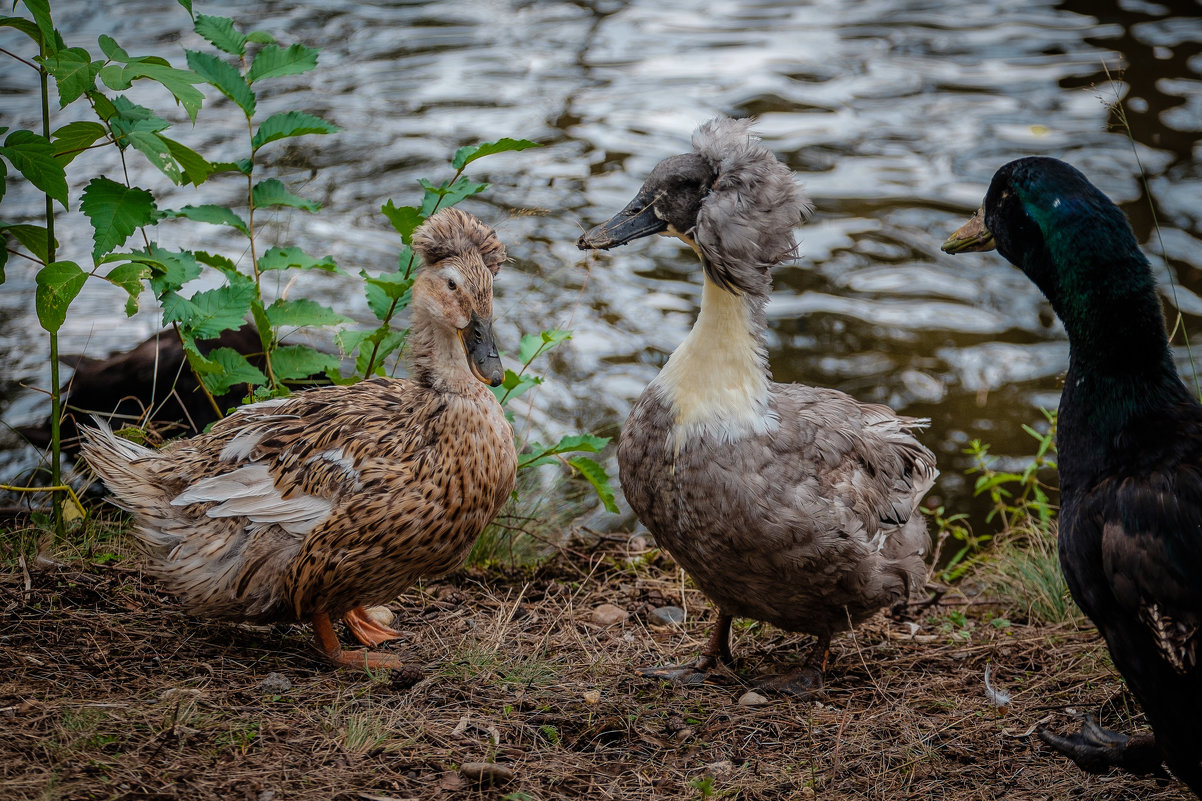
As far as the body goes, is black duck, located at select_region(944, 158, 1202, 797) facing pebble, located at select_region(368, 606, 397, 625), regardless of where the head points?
yes

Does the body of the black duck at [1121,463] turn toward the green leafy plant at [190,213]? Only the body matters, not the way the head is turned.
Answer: yes

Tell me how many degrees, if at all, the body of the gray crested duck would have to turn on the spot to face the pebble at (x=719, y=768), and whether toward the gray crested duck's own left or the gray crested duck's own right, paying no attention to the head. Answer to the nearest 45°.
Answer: approximately 45° to the gray crested duck's own left

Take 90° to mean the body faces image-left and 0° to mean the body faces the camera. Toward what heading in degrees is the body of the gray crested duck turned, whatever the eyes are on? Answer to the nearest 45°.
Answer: approximately 45°

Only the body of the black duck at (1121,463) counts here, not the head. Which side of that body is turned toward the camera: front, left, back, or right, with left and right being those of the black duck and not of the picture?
left
